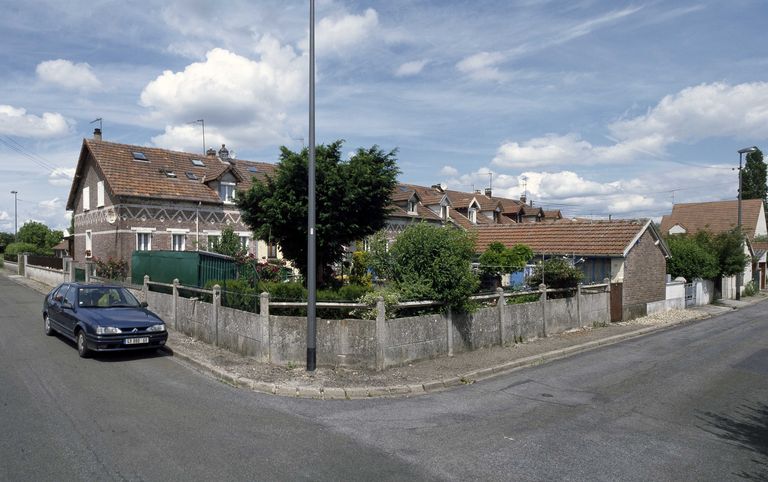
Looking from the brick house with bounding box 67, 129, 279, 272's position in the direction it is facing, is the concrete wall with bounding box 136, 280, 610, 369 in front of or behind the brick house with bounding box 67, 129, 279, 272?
in front

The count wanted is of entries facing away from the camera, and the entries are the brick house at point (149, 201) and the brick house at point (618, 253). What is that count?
0

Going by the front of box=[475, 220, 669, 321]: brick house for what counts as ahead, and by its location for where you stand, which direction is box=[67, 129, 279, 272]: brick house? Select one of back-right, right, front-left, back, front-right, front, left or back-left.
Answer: front-right

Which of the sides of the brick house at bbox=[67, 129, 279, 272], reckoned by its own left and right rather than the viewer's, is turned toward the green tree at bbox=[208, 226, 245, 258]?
front

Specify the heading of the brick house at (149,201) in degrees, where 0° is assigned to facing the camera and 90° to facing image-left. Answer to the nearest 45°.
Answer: approximately 315°
